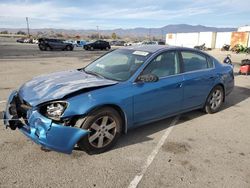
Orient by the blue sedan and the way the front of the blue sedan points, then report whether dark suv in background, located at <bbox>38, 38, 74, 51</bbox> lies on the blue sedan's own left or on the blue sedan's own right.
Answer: on the blue sedan's own right

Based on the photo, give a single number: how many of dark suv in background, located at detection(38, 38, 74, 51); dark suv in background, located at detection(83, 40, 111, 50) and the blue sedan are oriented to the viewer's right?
1

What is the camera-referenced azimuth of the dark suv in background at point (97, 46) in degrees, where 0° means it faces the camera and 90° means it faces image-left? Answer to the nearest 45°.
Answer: approximately 90°

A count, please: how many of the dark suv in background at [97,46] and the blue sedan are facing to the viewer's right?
0

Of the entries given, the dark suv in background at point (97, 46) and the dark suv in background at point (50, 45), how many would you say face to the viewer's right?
1

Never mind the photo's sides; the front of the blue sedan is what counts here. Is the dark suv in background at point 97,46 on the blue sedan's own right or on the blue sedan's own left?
on the blue sedan's own right

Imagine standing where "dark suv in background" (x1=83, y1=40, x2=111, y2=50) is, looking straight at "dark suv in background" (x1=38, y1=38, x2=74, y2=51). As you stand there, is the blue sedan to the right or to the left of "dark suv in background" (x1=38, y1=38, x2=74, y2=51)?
left

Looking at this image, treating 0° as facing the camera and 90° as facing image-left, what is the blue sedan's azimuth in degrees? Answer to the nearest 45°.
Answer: approximately 45°
